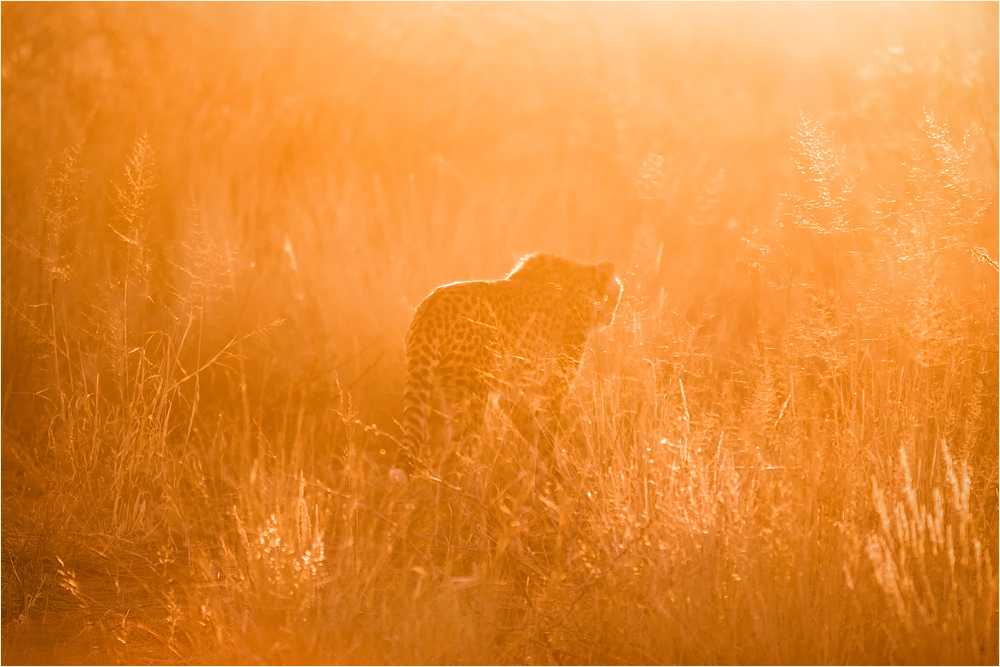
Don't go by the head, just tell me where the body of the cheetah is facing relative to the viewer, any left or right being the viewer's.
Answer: facing away from the viewer and to the right of the viewer
